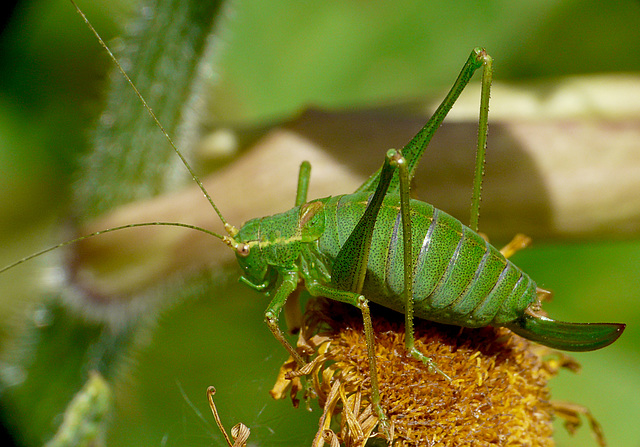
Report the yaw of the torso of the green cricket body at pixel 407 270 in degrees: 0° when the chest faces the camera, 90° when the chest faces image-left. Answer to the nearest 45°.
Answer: approximately 90°
